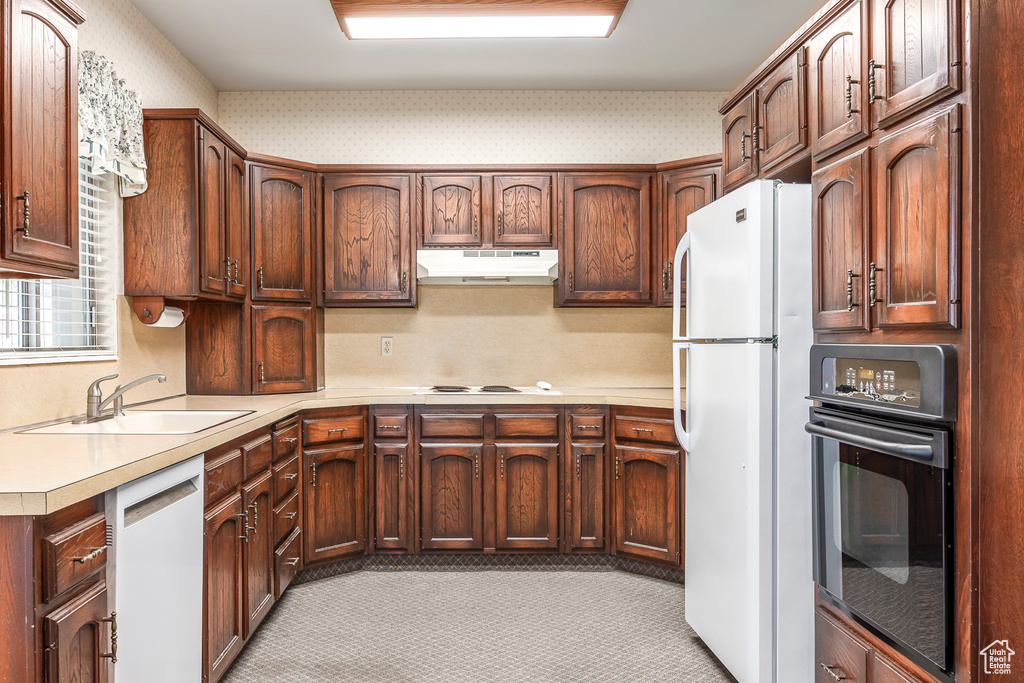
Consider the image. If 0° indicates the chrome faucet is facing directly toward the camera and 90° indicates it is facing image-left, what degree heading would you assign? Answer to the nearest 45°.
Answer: approximately 315°

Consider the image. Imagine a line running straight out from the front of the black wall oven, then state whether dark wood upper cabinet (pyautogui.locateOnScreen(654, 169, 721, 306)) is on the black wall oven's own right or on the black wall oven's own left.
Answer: on the black wall oven's own right

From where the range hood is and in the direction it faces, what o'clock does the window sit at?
The window is roughly at 2 o'clock from the range hood.

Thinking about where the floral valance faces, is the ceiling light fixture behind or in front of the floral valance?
in front

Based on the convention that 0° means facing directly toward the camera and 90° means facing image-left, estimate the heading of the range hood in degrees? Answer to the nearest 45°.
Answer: approximately 0°

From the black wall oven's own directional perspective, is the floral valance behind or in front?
in front

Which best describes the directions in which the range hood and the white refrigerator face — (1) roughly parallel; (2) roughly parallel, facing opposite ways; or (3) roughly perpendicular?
roughly perpendicular
